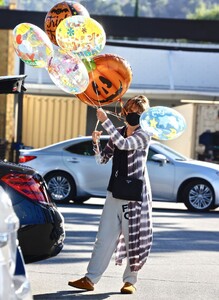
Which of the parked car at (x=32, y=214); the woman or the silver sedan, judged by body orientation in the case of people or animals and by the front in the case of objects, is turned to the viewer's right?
the silver sedan

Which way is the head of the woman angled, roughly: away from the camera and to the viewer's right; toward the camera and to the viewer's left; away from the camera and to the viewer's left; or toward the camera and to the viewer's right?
toward the camera and to the viewer's left

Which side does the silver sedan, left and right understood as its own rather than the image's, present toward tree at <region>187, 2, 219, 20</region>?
left

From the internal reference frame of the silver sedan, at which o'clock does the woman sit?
The woman is roughly at 3 o'clock from the silver sedan.

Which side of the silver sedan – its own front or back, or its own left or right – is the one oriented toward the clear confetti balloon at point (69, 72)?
right

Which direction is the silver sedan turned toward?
to the viewer's right

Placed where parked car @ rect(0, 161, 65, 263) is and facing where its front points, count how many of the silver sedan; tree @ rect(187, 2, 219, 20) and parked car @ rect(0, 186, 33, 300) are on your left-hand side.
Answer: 1

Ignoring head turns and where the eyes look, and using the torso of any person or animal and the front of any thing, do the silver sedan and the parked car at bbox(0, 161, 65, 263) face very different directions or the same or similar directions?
very different directions

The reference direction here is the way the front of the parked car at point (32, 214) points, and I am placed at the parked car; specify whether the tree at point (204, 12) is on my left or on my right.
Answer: on my right

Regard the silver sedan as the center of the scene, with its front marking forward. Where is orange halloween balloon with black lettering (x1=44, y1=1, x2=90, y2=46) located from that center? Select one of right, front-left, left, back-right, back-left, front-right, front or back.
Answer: right
